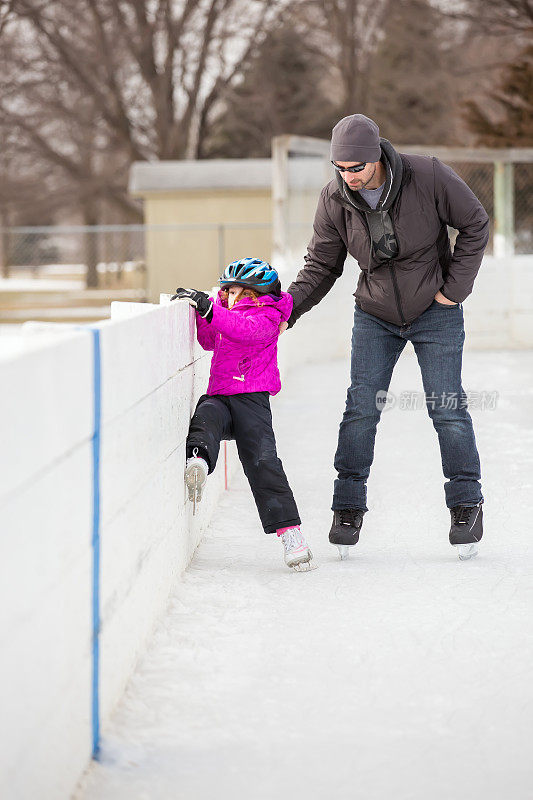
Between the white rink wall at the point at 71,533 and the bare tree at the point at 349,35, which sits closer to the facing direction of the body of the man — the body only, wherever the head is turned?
the white rink wall

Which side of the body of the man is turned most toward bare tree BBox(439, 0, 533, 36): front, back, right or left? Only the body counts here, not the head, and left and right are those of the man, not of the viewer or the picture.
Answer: back

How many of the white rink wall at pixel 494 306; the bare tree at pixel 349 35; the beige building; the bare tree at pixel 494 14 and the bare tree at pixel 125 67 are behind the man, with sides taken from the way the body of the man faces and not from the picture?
5

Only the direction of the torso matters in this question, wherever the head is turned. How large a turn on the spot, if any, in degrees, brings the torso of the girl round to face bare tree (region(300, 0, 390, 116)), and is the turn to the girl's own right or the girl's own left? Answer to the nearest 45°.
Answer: approximately 135° to the girl's own right

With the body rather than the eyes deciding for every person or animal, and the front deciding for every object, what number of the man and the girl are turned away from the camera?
0

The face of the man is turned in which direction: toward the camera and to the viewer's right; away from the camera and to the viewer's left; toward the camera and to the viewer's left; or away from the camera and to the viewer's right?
toward the camera and to the viewer's left

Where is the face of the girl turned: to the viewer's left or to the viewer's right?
to the viewer's left

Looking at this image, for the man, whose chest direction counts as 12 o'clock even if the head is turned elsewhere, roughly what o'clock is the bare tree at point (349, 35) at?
The bare tree is roughly at 6 o'clock from the man.

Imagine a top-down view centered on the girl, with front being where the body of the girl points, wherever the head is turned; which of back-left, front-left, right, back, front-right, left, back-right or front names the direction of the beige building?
back-right

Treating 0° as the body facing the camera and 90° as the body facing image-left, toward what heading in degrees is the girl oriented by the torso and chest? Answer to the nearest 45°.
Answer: approximately 45°

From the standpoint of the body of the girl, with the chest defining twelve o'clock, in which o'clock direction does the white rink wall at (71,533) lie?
The white rink wall is roughly at 11 o'clock from the girl.

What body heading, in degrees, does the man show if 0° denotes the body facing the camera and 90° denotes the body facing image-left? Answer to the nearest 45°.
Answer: approximately 0°
